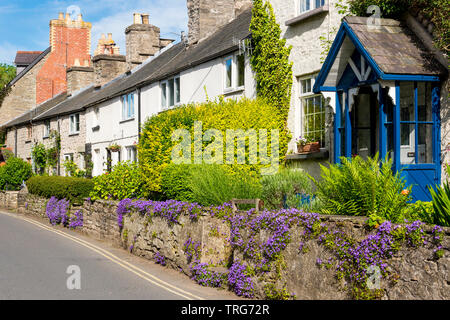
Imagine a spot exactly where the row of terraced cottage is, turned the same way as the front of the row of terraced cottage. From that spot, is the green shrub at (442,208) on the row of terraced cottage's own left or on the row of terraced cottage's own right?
on the row of terraced cottage's own left

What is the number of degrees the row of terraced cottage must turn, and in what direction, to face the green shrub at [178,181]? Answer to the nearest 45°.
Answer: approximately 45° to its right

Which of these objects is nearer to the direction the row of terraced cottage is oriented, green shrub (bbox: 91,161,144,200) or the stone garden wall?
the stone garden wall

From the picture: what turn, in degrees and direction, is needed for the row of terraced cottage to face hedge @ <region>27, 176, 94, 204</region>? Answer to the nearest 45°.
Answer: approximately 90° to its right

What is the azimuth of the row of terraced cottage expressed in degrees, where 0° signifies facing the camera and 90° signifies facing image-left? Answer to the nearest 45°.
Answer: approximately 45°
